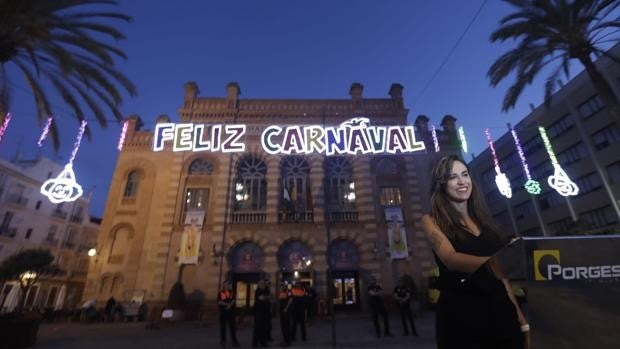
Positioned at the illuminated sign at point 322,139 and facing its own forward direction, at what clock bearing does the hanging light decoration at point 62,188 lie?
The hanging light decoration is roughly at 3 o'clock from the illuminated sign.

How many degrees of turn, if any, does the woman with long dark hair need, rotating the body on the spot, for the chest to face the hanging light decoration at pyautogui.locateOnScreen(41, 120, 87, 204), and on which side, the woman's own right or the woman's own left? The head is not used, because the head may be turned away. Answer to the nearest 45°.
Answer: approximately 135° to the woman's own right

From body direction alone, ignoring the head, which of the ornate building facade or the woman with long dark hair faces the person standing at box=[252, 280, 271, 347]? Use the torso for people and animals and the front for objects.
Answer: the ornate building facade

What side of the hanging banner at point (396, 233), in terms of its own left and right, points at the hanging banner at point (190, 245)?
right

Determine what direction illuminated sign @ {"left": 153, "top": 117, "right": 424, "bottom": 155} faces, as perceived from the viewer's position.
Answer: facing the viewer

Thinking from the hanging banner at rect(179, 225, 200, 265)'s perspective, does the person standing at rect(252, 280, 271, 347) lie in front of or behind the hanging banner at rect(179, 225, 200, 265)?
in front

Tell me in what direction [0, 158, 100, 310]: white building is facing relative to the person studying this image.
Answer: facing the viewer and to the right of the viewer

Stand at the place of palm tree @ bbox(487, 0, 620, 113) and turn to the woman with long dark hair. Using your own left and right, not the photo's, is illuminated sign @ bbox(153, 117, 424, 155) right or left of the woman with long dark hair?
right

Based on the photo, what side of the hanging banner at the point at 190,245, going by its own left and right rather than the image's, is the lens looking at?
front

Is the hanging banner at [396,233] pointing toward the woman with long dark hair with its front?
yes

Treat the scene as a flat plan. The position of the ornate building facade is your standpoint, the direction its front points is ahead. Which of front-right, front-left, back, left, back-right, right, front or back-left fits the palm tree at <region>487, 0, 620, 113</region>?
front-left

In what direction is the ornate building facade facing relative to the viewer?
toward the camera

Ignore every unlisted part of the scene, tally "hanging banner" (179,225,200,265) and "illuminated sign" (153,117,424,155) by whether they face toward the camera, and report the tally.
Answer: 2

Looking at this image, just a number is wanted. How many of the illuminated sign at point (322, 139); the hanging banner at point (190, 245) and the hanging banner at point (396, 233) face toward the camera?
3
